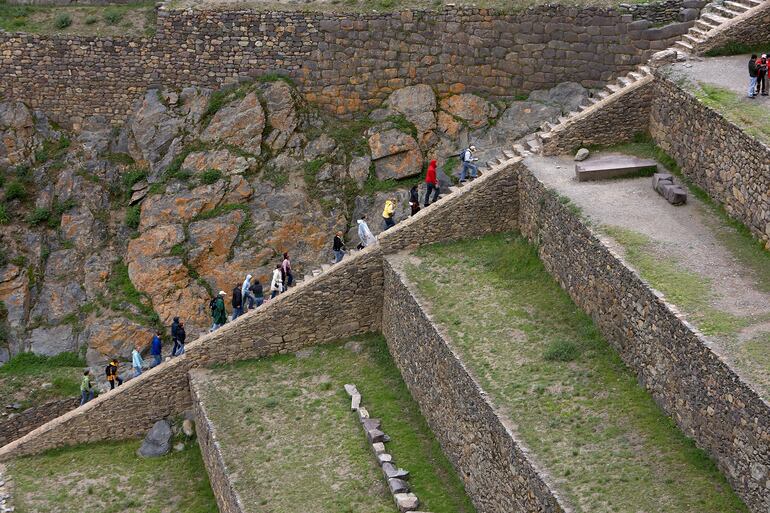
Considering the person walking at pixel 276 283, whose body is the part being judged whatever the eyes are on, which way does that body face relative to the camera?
to the viewer's right

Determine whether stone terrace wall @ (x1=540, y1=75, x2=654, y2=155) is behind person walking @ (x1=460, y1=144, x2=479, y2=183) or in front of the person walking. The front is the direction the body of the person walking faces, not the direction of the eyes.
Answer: in front

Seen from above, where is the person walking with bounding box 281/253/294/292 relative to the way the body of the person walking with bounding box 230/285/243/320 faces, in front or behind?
in front

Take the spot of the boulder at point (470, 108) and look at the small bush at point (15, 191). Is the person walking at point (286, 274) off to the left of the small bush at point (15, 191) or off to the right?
left

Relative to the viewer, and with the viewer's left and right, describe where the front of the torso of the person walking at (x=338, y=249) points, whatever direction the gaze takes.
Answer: facing to the right of the viewer

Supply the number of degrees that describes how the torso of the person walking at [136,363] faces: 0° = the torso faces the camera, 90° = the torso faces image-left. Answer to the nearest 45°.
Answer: approximately 270°

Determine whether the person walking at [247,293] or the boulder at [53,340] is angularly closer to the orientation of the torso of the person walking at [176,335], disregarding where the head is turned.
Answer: the person walking

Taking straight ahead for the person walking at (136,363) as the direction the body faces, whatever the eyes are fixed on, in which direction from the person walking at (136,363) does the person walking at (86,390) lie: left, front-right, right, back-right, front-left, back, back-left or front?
back

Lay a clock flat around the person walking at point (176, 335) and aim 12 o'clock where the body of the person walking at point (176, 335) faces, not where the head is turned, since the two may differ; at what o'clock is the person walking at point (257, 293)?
the person walking at point (257, 293) is roughly at 12 o'clock from the person walking at point (176, 335).

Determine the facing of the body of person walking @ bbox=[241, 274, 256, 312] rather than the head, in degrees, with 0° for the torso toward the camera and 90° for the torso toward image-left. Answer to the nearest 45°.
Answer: approximately 270°

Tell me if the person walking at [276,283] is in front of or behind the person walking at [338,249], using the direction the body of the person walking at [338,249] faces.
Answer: behind

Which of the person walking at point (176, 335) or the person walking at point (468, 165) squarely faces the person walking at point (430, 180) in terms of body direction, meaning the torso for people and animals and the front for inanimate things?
the person walking at point (176, 335)
